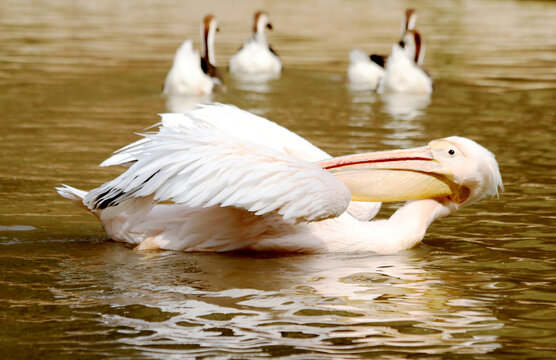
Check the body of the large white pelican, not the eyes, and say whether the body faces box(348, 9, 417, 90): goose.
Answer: no

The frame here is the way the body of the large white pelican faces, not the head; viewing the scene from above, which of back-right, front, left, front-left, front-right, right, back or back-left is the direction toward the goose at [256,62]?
left

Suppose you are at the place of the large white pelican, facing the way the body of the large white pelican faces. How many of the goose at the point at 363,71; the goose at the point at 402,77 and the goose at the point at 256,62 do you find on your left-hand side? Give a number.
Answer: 3

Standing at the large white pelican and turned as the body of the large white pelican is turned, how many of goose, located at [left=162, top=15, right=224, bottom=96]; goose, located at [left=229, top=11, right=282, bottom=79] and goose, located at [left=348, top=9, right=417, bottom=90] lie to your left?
3

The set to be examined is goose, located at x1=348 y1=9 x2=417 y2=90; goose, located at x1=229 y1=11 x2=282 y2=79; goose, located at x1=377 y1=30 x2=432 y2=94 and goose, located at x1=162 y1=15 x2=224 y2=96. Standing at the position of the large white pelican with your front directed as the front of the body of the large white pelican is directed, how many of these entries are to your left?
4

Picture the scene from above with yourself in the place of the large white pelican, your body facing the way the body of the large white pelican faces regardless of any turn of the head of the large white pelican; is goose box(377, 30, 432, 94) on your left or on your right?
on your left

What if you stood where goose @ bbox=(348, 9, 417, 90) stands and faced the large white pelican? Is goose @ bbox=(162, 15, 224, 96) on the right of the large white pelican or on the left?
right

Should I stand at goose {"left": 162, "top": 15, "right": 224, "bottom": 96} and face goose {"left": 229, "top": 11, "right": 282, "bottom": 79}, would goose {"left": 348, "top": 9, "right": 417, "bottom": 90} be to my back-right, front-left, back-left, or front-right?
front-right

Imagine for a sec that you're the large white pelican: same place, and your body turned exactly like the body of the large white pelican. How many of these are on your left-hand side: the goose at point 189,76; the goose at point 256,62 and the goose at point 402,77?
3

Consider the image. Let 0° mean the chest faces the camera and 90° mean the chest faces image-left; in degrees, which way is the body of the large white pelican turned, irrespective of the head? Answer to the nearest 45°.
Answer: approximately 270°

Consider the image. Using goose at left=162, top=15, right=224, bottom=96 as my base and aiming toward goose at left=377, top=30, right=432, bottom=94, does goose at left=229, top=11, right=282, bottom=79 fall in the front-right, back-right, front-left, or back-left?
front-left

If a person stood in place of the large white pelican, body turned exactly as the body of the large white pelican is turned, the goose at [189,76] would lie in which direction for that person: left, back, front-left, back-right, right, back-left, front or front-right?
left
